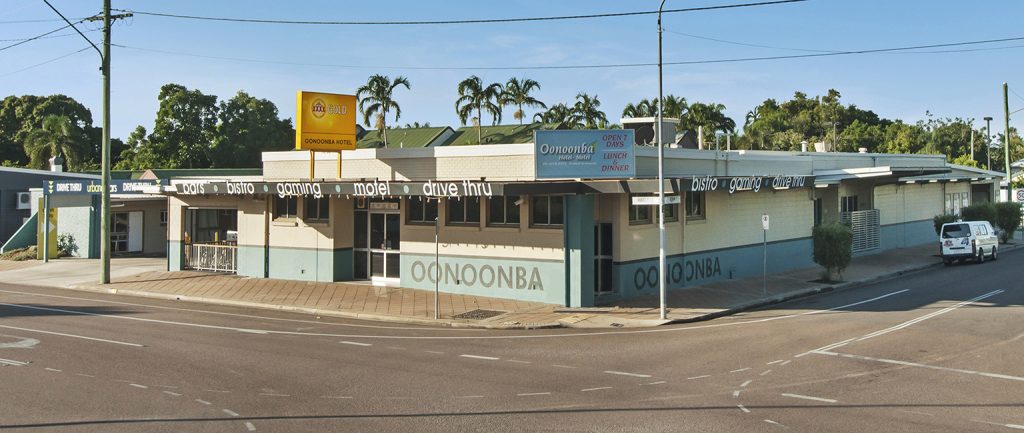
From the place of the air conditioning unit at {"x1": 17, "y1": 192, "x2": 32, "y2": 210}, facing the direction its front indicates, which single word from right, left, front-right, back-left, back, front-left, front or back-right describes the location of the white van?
front-left

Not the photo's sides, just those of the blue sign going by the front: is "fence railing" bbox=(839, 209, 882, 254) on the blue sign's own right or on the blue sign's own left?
on the blue sign's own left

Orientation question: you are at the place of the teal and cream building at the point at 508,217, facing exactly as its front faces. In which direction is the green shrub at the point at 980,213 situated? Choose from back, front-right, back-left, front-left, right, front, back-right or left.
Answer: back

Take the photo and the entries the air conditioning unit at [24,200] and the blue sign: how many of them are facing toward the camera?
2

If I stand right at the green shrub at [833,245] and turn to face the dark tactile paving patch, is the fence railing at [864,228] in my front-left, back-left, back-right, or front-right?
back-right
